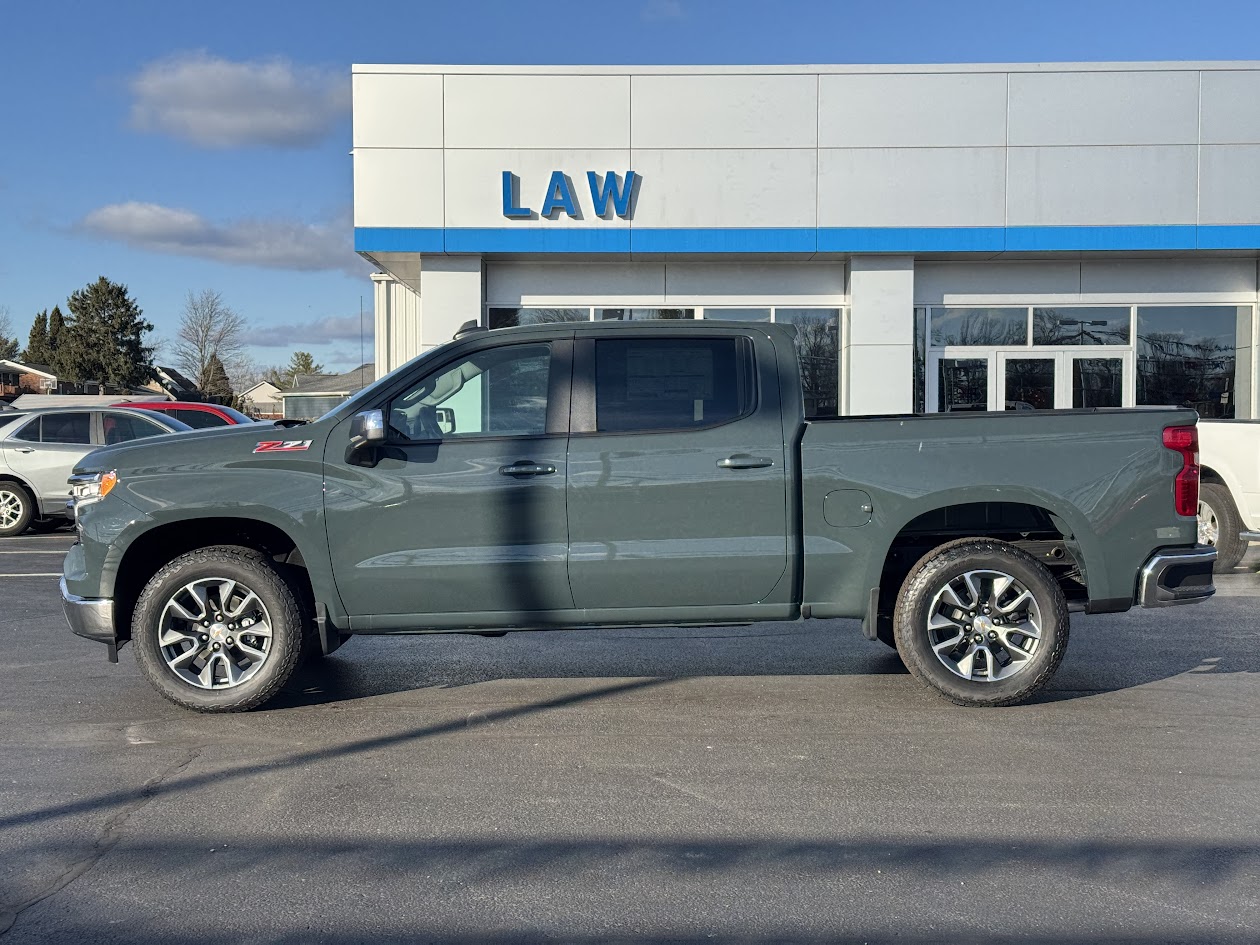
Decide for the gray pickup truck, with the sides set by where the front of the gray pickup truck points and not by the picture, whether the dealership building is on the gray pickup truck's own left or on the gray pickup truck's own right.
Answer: on the gray pickup truck's own right

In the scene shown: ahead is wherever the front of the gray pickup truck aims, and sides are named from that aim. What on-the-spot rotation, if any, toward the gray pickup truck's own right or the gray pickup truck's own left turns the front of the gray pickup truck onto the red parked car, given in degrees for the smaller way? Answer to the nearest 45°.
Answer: approximately 45° to the gray pickup truck's own right

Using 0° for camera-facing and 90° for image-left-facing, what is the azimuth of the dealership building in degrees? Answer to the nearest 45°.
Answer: approximately 0°

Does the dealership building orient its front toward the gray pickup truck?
yes

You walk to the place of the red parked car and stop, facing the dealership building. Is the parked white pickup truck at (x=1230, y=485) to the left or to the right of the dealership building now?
right

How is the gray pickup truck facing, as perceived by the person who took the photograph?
facing to the left of the viewer

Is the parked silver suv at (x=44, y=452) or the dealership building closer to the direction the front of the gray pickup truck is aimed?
the parked silver suv

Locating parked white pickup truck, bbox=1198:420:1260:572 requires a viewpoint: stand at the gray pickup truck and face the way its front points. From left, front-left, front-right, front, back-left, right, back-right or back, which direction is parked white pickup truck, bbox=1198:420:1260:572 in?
back-right

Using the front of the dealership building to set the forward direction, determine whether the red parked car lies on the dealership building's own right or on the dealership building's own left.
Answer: on the dealership building's own right

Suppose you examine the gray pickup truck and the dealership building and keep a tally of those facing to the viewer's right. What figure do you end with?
0

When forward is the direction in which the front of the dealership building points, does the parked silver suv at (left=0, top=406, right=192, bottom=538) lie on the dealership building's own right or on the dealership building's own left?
on the dealership building's own right
